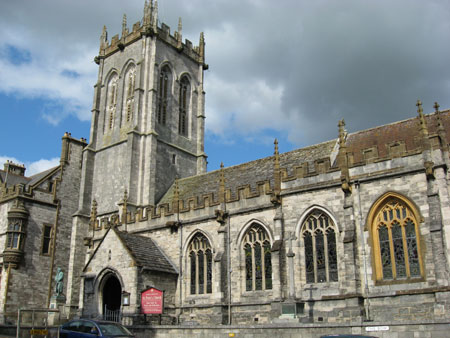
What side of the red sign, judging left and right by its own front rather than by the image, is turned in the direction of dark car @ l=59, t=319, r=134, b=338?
front

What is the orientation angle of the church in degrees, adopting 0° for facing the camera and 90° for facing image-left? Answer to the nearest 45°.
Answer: approximately 45°

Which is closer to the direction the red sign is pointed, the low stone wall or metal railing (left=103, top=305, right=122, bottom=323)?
the low stone wall
